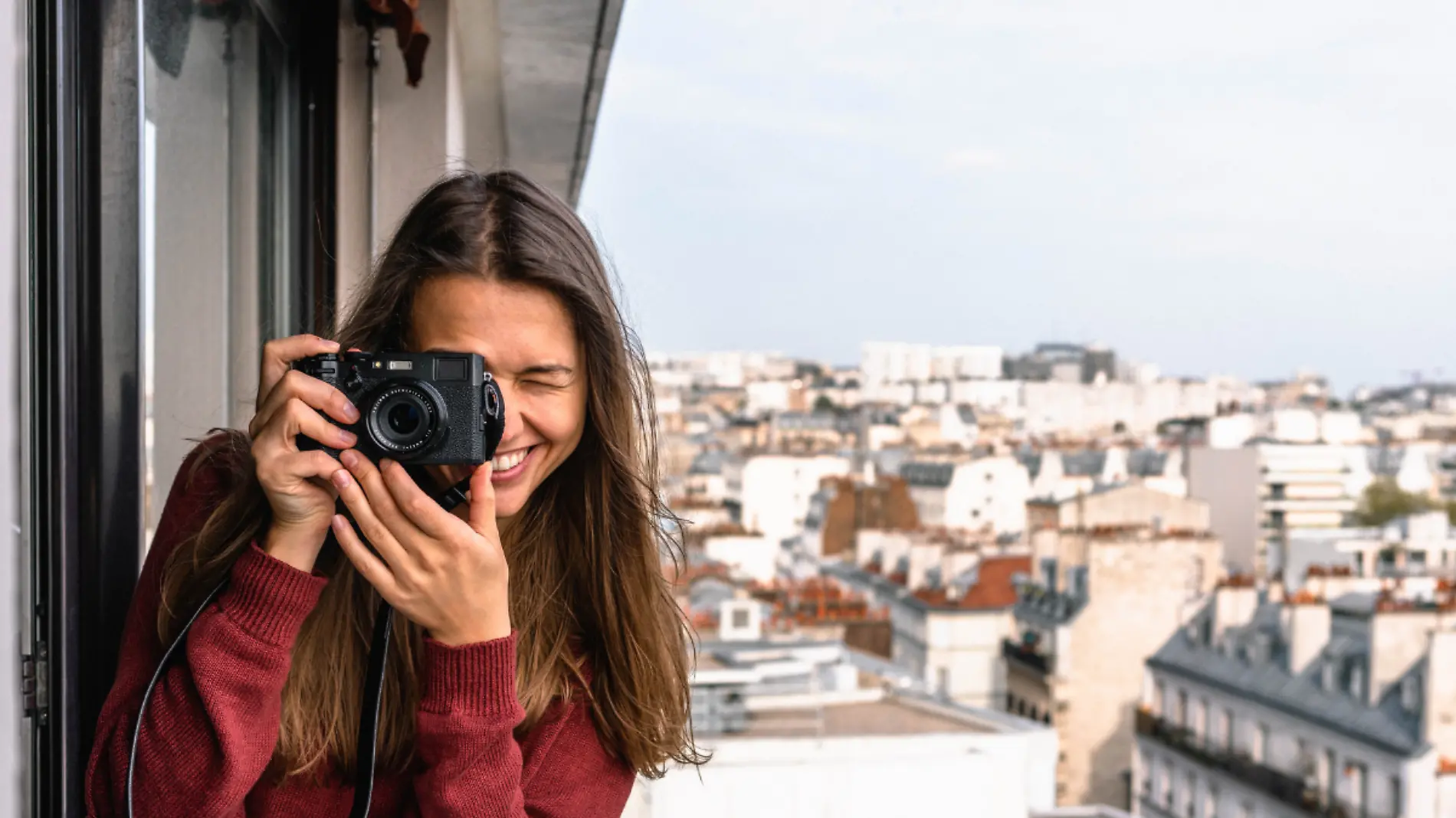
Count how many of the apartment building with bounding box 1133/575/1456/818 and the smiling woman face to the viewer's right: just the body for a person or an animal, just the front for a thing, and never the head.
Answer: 0

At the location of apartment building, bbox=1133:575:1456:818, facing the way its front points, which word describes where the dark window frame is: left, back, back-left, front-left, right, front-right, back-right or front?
front-left

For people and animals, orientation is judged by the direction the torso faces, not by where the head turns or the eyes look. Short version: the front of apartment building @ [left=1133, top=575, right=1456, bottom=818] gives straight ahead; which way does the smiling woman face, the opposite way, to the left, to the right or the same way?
to the left

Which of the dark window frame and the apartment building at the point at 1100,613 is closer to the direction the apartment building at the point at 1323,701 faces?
the dark window frame

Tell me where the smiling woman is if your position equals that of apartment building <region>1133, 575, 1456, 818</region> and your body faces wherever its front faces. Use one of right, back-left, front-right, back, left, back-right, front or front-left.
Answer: front-left

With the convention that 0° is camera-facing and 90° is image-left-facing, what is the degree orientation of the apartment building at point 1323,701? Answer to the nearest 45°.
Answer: approximately 45°

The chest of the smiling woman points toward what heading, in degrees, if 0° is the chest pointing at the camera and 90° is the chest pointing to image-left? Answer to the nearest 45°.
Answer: approximately 0°
